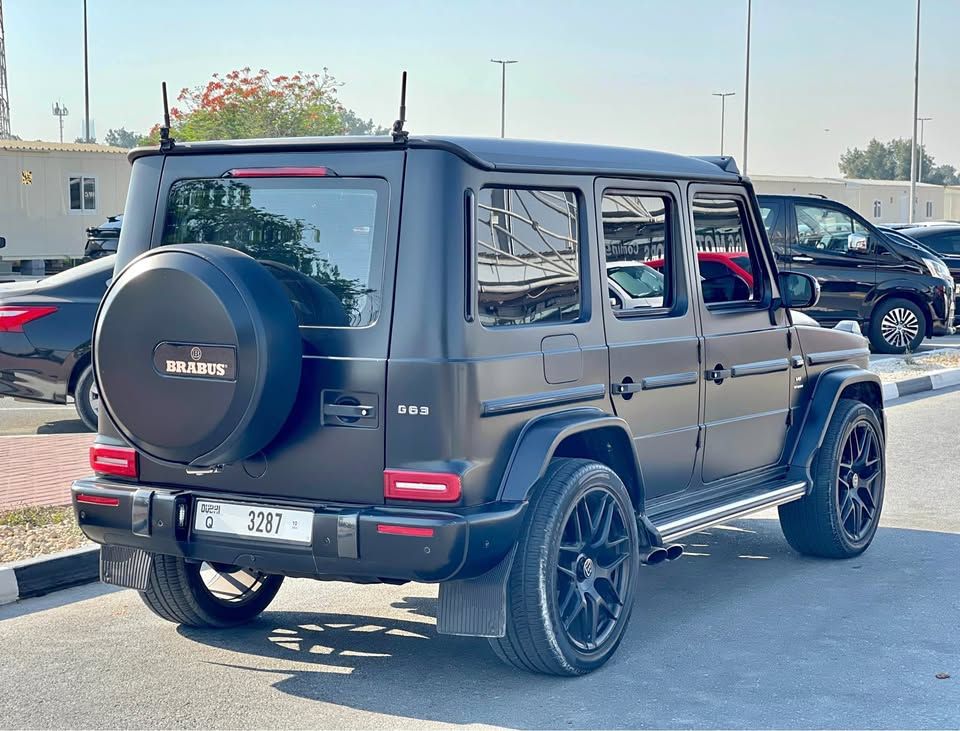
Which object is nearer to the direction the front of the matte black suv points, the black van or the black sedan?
the black van

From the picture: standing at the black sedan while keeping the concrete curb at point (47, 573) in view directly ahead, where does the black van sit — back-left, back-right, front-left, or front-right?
back-left

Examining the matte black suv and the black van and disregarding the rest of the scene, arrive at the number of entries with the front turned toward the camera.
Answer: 0

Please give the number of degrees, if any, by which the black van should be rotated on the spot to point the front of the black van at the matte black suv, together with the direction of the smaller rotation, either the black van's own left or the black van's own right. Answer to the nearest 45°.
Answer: approximately 90° to the black van's own right

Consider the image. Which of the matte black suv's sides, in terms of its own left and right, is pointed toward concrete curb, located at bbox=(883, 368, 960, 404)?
front

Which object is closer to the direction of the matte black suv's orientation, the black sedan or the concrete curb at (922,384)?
the concrete curb

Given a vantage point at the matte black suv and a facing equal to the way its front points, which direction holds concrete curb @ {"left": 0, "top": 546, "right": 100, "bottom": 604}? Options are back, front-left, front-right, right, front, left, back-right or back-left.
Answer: left

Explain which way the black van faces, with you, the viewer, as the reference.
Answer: facing to the right of the viewer

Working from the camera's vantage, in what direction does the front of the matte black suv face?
facing away from the viewer and to the right of the viewer

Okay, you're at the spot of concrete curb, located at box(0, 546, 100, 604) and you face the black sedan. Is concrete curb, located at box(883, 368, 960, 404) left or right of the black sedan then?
right

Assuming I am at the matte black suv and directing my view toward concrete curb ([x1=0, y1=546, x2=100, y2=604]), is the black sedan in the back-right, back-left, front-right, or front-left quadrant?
front-right

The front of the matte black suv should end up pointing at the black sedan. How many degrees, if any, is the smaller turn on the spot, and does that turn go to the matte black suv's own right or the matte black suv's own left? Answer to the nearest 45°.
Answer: approximately 90° to the matte black suv's own left
